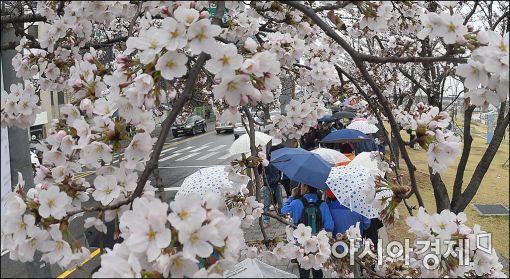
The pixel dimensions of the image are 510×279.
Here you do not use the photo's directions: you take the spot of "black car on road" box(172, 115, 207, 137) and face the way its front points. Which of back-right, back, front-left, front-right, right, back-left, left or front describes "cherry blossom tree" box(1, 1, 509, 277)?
front-left

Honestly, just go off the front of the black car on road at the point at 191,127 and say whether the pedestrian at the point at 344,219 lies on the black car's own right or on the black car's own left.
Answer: on the black car's own left

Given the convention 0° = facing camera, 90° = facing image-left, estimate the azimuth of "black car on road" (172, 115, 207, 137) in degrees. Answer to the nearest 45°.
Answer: approximately 45°

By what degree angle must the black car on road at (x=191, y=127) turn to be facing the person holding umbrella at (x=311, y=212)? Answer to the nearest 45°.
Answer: approximately 45° to its left

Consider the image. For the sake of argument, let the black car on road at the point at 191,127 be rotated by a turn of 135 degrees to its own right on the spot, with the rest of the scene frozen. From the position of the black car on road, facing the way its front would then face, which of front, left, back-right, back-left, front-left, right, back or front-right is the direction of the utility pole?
back
